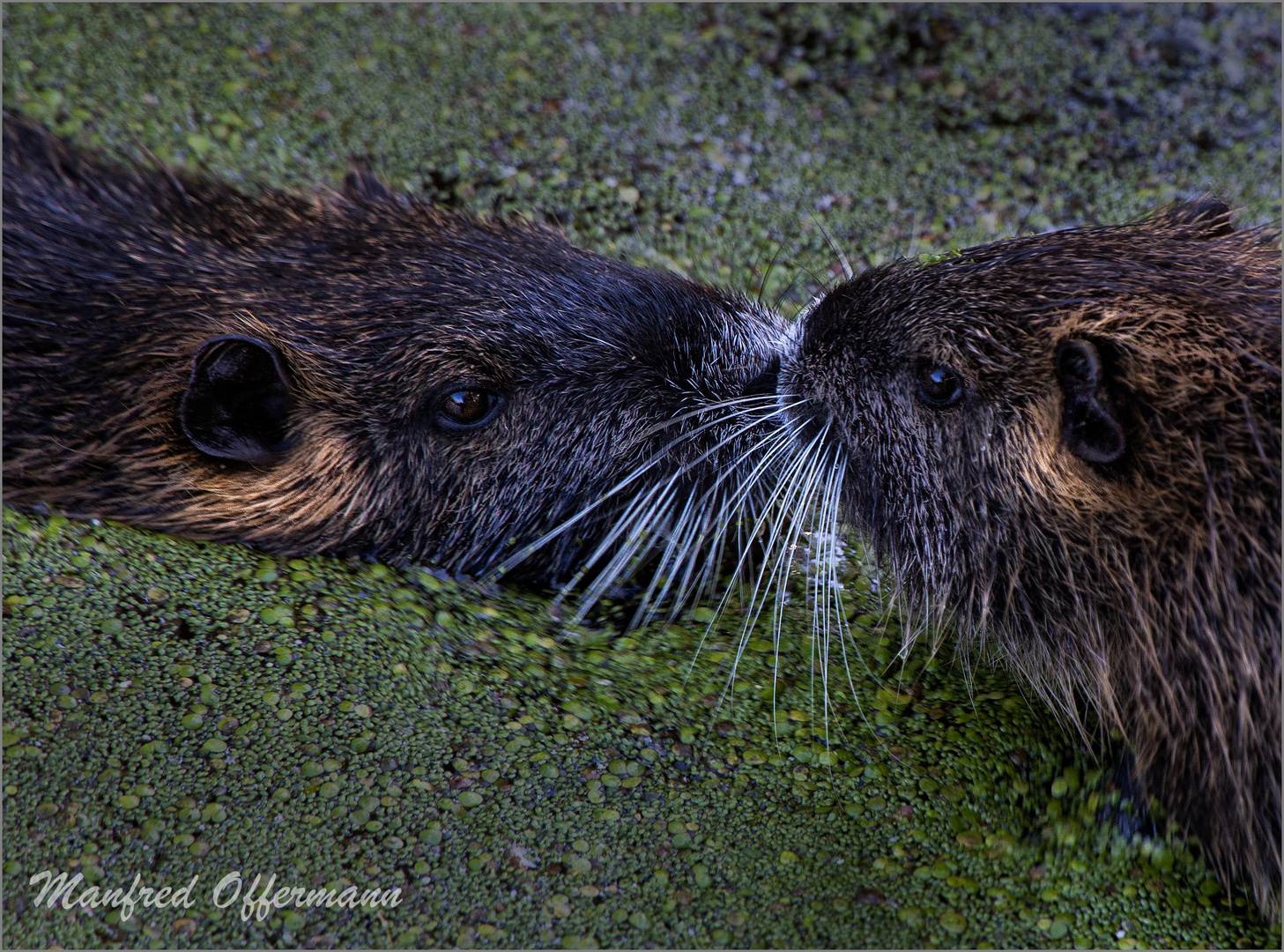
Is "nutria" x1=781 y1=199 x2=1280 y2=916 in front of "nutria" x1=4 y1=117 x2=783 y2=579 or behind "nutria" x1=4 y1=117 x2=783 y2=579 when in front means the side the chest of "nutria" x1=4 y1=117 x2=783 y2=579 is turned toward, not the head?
in front

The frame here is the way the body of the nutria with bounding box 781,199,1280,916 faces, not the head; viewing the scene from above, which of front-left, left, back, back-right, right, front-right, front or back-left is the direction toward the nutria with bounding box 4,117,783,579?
front

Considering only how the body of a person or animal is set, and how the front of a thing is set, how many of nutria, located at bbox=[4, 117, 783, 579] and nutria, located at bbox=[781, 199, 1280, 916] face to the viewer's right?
1

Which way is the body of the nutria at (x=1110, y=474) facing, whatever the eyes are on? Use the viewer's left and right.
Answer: facing to the left of the viewer

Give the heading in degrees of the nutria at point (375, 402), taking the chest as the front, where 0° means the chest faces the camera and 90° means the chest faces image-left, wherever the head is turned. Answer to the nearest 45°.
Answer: approximately 270°
